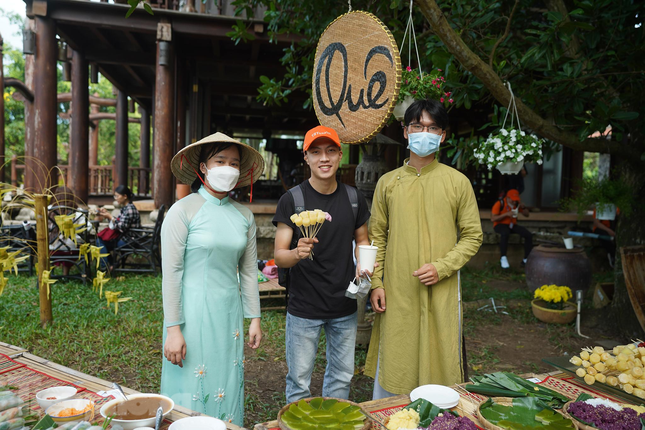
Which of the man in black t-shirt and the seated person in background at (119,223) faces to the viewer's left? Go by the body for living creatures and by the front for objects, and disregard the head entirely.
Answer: the seated person in background

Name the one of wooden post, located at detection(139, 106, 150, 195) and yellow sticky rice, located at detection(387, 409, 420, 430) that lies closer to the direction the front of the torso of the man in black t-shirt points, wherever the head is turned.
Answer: the yellow sticky rice

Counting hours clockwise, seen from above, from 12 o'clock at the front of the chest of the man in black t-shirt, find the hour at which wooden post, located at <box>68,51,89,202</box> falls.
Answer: The wooden post is roughly at 5 o'clock from the man in black t-shirt.

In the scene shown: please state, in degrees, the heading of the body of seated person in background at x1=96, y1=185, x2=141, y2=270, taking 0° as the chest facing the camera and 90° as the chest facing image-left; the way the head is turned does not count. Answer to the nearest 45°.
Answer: approximately 90°

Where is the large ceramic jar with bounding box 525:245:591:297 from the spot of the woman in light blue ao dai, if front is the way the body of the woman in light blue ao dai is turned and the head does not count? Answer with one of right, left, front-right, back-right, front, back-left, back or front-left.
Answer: left

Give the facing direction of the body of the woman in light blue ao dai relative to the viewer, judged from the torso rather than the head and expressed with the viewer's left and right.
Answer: facing the viewer and to the right of the viewer

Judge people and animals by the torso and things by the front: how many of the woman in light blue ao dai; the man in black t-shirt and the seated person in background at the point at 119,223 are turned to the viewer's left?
1

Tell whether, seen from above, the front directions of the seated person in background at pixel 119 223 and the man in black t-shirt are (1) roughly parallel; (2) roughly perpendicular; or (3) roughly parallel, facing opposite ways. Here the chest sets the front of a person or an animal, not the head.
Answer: roughly perpendicular
